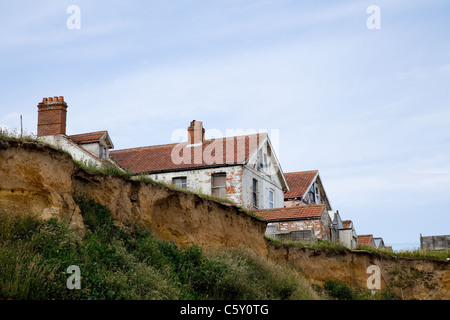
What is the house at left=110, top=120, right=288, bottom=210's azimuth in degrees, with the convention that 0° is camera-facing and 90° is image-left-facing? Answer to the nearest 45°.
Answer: approximately 315°

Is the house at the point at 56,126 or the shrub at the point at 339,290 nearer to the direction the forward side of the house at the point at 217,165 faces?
the shrub

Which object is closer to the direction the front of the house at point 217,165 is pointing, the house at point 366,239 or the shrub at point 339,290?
the shrub

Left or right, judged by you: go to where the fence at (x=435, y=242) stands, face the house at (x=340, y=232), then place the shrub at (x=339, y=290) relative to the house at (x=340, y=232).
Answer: left

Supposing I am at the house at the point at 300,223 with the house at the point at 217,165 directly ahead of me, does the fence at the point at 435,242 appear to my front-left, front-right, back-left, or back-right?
back-right

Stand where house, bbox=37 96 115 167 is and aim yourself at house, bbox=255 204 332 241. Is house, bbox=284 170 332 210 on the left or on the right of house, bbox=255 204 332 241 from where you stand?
left

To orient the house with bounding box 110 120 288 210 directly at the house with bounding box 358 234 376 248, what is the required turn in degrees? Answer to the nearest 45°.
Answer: approximately 90° to its left

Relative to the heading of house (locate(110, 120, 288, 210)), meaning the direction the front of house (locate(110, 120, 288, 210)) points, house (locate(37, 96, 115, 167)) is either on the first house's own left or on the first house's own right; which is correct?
on the first house's own right

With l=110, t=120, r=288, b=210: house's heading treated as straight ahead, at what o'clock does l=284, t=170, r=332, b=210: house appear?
l=284, t=170, r=332, b=210: house is roughly at 9 o'clock from l=110, t=120, r=288, b=210: house.
